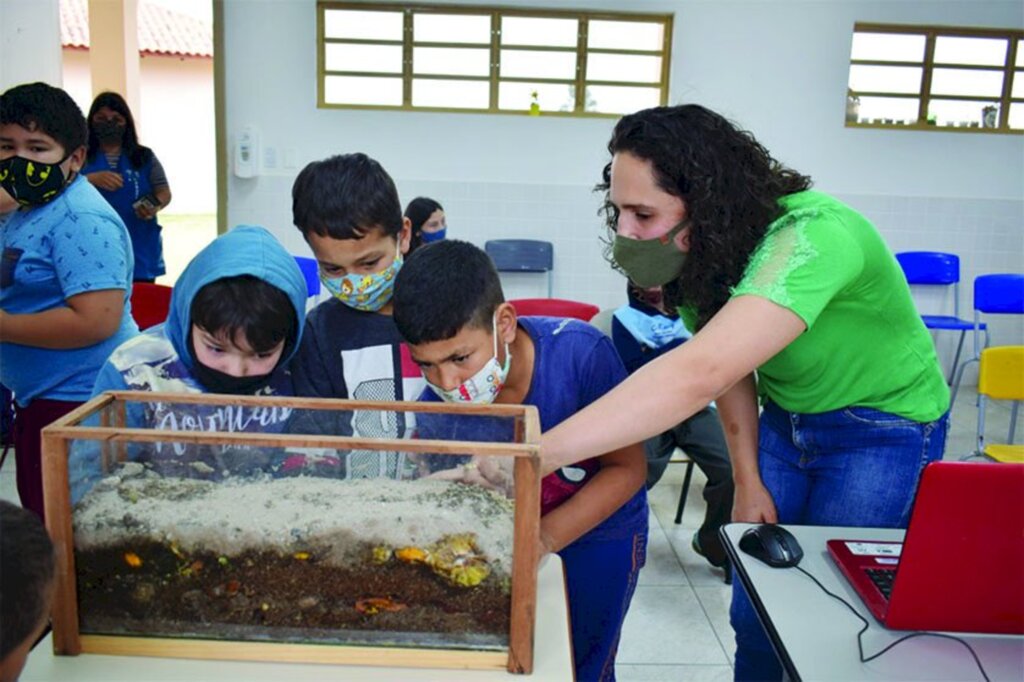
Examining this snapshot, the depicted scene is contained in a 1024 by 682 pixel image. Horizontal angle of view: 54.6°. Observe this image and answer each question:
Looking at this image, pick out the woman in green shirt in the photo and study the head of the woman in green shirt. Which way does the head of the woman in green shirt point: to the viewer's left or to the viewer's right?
to the viewer's left

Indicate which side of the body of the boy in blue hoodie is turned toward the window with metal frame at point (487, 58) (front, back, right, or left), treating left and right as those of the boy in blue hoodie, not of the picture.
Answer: back

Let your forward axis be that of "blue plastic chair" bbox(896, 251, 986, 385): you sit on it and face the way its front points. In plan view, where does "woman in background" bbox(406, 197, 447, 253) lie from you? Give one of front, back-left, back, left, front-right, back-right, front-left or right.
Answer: right

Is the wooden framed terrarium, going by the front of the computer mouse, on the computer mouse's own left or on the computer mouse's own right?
on the computer mouse's own right

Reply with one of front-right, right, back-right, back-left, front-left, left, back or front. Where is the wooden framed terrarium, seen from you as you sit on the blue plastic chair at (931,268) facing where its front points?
front-right

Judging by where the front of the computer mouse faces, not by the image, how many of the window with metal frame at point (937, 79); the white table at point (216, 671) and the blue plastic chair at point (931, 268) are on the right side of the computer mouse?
1

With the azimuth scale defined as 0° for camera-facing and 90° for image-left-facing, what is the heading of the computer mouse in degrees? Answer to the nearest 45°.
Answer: approximately 315°

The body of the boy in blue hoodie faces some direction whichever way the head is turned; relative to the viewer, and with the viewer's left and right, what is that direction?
facing the viewer

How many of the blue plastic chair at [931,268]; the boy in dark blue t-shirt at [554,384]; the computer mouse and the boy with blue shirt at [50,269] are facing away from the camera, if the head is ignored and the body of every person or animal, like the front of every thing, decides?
0

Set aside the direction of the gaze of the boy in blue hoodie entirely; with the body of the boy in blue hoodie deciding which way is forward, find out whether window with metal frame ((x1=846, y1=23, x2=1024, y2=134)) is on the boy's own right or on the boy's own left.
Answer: on the boy's own left

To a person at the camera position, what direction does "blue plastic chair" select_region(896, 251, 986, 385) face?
facing the viewer and to the right of the viewer

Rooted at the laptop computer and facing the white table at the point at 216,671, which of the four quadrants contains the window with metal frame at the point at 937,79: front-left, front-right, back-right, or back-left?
back-right

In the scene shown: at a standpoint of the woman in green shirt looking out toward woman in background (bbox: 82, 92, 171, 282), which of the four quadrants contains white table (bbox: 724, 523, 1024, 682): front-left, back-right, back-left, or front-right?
back-left

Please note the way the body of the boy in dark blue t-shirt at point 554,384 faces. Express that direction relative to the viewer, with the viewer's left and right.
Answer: facing the viewer and to the left of the viewer

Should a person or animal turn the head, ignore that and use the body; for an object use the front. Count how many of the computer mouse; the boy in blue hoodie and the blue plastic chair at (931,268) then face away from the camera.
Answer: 0
